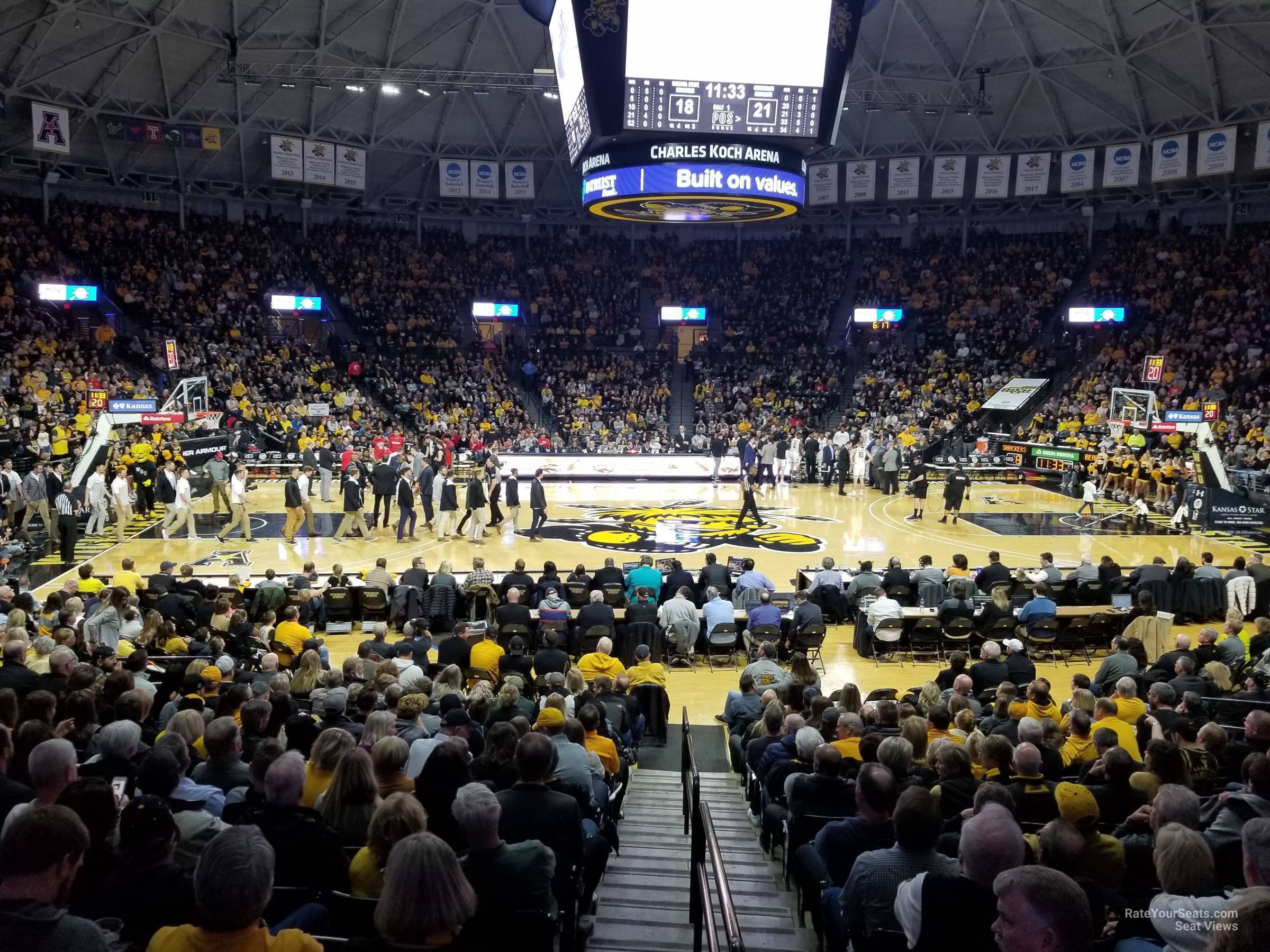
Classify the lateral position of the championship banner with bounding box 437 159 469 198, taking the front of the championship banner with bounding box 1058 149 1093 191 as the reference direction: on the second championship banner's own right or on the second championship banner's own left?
on the second championship banner's own right

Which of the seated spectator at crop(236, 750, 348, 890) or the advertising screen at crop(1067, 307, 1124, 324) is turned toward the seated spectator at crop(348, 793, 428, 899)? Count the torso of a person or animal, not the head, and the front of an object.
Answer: the advertising screen

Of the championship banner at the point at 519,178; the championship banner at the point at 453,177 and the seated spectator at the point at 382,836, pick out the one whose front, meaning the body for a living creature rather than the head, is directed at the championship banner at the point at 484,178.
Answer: the seated spectator

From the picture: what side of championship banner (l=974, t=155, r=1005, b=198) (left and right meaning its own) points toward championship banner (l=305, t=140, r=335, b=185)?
right

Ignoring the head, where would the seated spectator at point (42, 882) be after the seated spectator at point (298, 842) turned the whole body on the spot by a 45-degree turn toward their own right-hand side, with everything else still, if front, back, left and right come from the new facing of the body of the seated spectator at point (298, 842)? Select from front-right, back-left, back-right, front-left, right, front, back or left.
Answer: back

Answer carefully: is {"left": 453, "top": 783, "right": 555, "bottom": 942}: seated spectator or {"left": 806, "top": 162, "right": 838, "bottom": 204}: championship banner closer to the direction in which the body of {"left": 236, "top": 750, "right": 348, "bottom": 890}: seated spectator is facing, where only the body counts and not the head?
the championship banner

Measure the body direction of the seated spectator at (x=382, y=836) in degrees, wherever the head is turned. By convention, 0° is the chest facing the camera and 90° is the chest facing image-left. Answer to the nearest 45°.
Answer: approximately 180°

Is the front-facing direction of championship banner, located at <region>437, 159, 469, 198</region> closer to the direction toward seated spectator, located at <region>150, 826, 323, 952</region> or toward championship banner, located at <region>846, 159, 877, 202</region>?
the seated spectator

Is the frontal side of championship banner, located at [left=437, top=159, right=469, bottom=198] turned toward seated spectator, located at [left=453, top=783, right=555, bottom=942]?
yes

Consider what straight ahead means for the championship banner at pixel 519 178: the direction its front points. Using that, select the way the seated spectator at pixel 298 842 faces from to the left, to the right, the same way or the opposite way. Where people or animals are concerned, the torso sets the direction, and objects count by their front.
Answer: the opposite way
